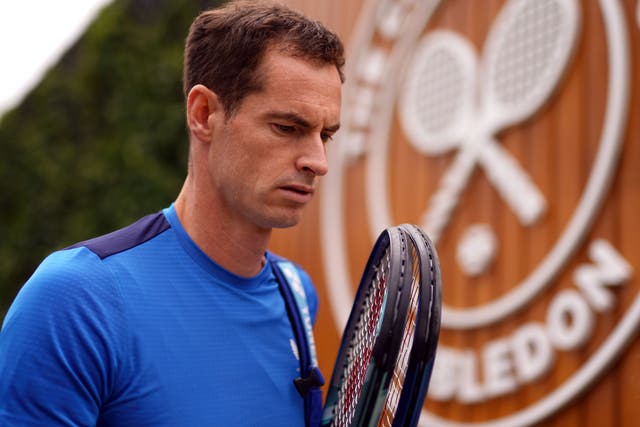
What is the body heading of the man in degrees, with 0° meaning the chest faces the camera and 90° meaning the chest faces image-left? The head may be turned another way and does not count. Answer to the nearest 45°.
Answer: approximately 315°
